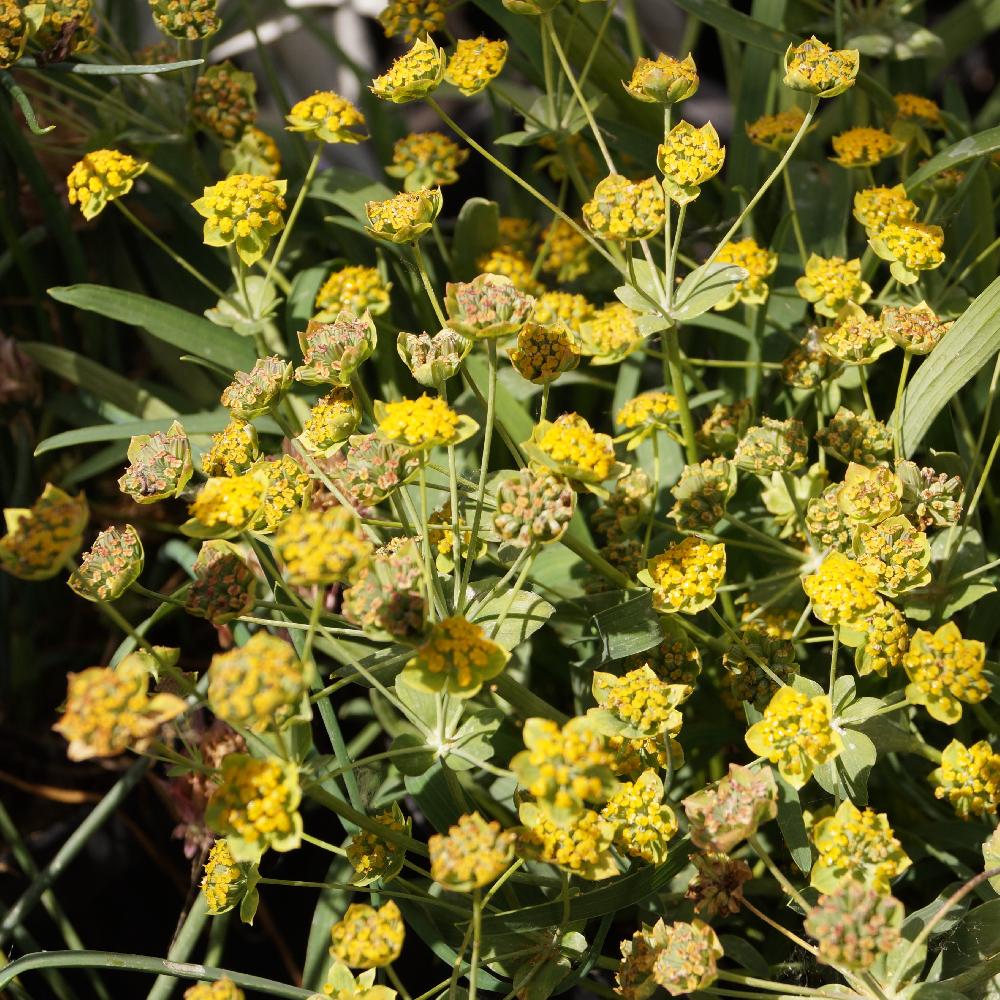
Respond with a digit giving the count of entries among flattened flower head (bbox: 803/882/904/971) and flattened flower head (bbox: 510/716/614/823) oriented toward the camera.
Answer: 2

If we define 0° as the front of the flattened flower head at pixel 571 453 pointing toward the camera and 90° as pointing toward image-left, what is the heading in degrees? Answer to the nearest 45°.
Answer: approximately 0°

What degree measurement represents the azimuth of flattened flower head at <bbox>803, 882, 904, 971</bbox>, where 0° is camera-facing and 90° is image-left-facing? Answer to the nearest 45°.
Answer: approximately 0°
